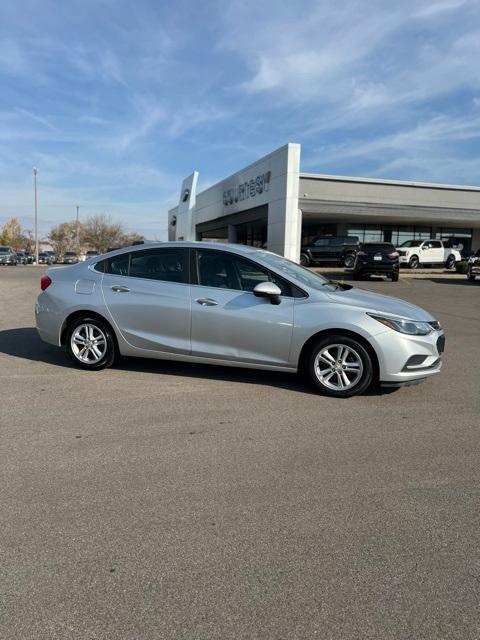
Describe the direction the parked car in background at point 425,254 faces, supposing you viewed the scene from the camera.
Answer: facing the viewer and to the left of the viewer

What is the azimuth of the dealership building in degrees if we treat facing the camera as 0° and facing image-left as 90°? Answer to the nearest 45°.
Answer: approximately 45°

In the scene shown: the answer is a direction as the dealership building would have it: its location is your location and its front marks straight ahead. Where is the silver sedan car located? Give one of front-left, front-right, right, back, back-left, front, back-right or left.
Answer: front-left

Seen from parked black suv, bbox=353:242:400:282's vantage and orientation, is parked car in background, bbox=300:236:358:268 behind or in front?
in front

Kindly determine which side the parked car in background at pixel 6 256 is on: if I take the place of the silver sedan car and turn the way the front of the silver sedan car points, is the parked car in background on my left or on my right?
on my left

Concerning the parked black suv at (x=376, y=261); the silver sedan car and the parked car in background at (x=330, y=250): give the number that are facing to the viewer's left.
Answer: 1

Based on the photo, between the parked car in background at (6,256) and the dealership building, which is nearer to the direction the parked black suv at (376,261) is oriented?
the dealership building

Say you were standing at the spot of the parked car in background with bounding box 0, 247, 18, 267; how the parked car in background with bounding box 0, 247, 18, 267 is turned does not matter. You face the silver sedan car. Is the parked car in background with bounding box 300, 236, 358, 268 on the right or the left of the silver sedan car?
left

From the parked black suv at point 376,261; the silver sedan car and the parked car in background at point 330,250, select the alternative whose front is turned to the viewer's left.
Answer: the parked car in background

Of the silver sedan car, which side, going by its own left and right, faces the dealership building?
left

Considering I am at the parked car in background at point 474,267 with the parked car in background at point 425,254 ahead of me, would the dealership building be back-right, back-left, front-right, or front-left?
front-left

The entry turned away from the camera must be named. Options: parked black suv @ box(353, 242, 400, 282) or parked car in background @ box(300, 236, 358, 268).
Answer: the parked black suv

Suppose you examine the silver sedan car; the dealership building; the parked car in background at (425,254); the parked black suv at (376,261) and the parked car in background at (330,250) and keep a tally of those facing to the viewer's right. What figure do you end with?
1

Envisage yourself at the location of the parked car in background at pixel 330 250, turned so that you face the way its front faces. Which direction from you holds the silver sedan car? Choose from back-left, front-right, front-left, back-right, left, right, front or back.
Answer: left

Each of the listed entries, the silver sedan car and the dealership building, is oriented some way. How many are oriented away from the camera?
0

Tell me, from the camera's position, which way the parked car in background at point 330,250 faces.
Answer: facing to the left of the viewer

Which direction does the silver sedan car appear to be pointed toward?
to the viewer's right

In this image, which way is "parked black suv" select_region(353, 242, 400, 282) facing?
away from the camera

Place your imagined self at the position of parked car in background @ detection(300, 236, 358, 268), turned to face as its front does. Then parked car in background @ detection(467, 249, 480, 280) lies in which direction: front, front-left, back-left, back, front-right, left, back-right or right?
back-left
